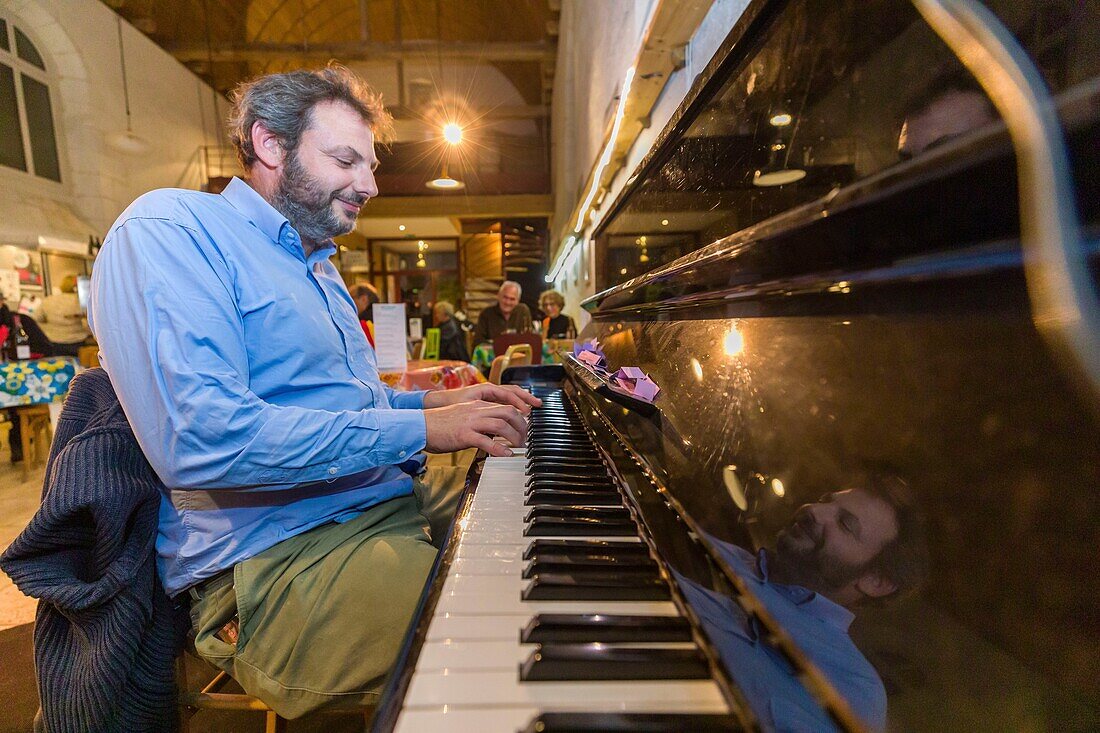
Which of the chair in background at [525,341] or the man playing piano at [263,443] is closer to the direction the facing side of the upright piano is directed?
the man playing piano

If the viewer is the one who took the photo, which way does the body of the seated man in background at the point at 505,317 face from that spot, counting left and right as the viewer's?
facing the viewer

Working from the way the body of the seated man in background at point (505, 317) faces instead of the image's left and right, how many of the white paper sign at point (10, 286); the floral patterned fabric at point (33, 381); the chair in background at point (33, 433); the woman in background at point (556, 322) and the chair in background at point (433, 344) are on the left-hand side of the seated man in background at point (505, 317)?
1

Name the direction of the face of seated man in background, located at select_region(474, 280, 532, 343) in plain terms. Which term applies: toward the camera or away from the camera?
toward the camera

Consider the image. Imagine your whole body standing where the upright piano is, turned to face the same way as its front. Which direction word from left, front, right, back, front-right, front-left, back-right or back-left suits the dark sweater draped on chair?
front

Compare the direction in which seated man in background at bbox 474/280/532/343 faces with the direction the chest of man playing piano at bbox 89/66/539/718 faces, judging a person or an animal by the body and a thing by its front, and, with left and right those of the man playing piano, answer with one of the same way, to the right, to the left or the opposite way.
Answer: to the right

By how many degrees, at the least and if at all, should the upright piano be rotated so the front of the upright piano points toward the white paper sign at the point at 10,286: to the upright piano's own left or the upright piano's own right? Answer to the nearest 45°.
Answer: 0° — it already faces it

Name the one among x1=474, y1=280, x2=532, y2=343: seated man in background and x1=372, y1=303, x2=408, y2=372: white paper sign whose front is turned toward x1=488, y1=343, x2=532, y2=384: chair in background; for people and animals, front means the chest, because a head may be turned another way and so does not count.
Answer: the seated man in background

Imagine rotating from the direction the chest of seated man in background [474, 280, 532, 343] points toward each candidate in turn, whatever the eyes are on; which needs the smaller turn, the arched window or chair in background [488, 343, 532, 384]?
the chair in background

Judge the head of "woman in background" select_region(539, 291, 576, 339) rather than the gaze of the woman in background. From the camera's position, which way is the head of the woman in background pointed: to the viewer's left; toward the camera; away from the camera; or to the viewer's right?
toward the camera

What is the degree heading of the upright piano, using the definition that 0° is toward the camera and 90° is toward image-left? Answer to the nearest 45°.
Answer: approximately 90°

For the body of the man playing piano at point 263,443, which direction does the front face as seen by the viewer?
to the viewer's right

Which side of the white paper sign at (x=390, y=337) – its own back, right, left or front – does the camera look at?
front

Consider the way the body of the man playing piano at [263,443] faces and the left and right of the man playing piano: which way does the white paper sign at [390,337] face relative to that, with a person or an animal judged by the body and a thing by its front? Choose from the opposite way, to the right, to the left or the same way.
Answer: to the right

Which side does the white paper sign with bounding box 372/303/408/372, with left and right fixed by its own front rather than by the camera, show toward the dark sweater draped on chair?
front
